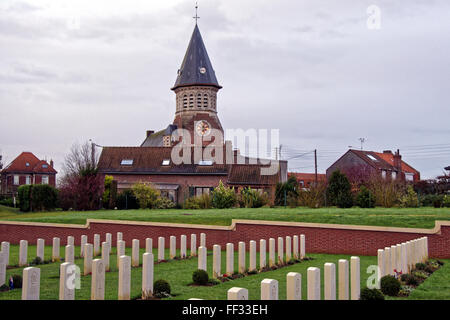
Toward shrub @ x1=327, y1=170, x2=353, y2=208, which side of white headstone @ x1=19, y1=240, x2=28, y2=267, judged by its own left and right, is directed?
left

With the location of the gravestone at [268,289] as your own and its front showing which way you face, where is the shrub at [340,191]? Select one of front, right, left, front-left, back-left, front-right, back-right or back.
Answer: back-left

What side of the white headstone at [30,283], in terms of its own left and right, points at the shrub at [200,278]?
left

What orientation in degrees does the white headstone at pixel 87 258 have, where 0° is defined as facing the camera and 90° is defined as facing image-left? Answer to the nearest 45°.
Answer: approximately 315°

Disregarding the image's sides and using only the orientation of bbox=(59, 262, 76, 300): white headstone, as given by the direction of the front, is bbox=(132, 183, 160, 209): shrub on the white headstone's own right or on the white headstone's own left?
on the white headstone's own left

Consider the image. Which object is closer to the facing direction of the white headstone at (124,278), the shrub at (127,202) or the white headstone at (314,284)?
the white headstone

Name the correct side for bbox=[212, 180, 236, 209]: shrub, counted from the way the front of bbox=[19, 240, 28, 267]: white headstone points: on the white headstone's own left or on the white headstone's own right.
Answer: on the white headstone's own left

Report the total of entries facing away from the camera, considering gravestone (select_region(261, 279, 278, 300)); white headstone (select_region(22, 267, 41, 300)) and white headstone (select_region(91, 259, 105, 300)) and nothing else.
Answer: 0

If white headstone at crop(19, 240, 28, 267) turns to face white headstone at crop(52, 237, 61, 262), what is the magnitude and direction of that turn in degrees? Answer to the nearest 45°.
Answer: approximately 90° to its left

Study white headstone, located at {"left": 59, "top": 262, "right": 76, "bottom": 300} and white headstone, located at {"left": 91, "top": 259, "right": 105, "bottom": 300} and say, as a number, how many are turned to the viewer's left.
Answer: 0
